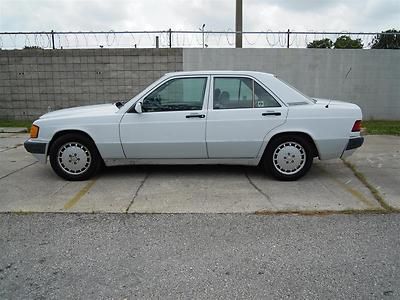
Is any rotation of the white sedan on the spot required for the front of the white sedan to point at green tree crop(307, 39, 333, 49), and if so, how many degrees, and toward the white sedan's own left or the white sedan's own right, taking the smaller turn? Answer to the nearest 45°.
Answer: approximately 135° to the white sedan's own right

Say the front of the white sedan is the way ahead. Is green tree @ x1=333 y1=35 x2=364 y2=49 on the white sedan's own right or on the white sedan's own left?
on the white sedan's own right

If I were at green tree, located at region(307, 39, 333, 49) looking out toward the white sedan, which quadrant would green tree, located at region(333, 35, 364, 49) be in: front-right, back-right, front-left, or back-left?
back-left

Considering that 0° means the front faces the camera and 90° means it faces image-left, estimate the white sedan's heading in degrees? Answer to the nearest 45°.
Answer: approximately 90°

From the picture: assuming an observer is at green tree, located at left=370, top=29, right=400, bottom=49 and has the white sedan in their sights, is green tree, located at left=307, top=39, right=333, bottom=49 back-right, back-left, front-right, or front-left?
front-right

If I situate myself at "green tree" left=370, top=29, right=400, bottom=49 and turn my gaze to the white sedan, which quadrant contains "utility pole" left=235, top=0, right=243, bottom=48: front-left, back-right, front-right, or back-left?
front-right

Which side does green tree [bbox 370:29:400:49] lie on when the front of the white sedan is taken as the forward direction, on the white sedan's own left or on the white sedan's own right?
on the white sedan's own right

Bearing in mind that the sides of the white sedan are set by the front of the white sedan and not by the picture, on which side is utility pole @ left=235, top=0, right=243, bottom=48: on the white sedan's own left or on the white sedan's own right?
on the white sedan's own right
